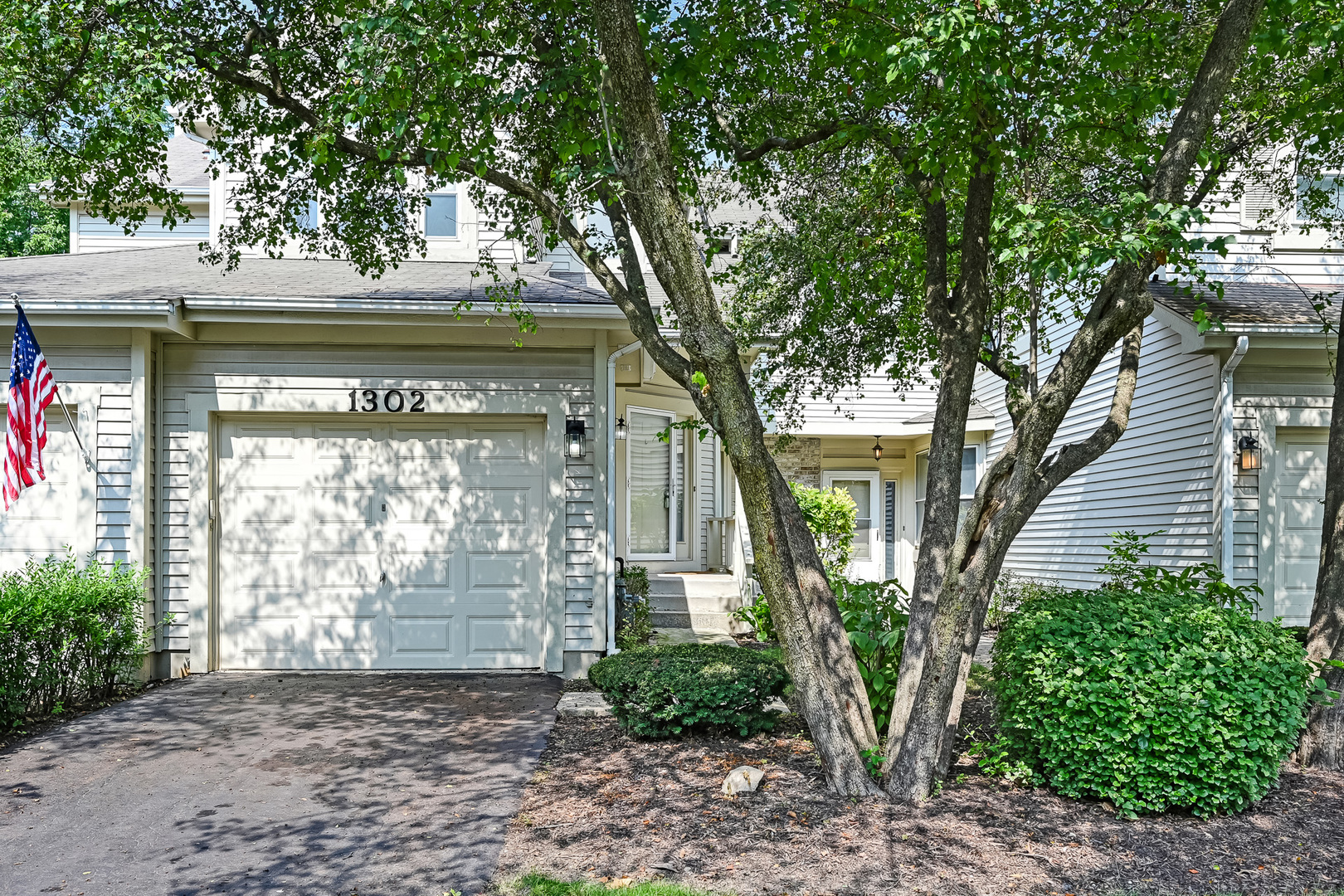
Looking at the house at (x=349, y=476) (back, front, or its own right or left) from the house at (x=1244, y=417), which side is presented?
left

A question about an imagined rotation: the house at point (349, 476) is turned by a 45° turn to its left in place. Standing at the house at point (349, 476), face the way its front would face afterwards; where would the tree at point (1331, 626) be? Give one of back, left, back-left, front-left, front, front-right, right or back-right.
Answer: front

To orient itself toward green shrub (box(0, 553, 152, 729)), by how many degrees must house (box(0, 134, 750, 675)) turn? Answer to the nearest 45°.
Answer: approximately 45° to its right

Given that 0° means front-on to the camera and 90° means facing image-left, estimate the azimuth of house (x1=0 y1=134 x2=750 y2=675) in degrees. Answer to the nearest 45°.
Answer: approximately 0°

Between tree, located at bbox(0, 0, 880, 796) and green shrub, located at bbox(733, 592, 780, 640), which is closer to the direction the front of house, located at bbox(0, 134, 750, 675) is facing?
the tree

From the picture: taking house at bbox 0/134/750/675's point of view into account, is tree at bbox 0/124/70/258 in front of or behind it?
behind

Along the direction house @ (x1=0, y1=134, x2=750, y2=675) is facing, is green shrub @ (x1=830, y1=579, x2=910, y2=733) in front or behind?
in front

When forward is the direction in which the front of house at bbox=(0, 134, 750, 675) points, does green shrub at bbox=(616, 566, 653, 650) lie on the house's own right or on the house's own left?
on the house's own left
